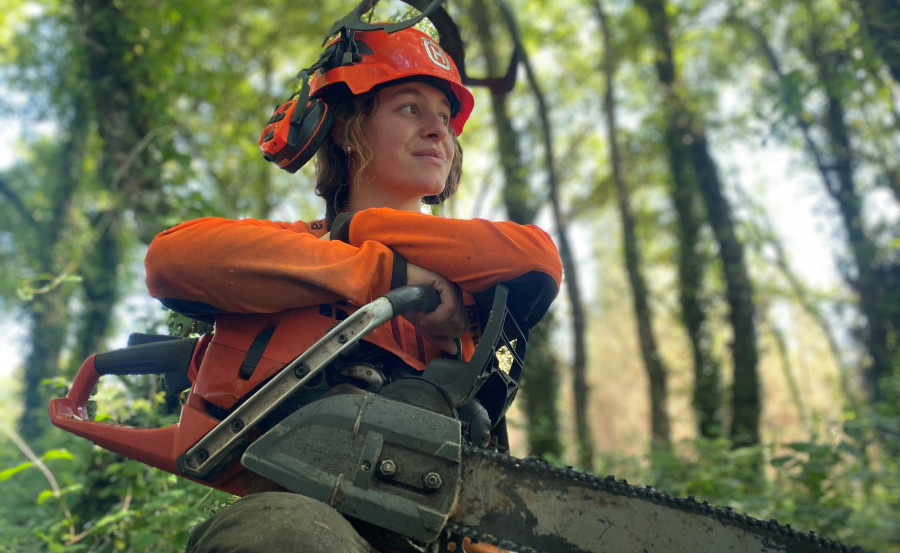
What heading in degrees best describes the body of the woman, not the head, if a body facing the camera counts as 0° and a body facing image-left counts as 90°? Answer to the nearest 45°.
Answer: approximately 0°

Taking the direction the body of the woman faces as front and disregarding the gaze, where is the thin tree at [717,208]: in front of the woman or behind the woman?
behind

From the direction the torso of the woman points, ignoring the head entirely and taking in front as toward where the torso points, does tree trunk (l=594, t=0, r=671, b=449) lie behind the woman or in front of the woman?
behind

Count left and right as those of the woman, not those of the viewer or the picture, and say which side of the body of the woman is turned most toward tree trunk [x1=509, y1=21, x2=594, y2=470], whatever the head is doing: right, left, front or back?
back

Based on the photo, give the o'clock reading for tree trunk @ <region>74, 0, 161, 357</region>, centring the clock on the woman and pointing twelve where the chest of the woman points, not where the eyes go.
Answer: The tree trunk is roughly at 5 o'clock from the woman.
